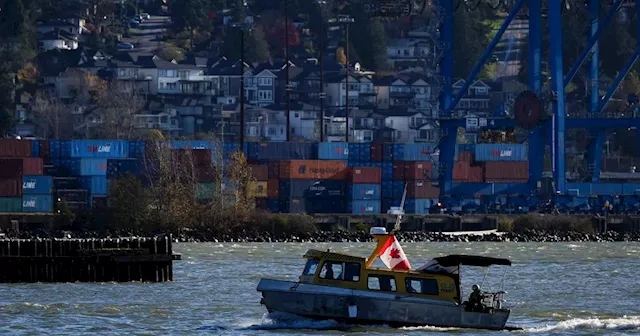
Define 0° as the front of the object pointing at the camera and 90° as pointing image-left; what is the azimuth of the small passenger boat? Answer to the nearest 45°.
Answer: approximately 90°
